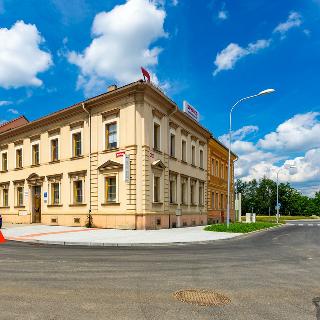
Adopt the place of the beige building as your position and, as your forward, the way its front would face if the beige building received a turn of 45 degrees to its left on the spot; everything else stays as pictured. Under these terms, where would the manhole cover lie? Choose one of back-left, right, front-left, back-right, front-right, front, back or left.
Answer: front

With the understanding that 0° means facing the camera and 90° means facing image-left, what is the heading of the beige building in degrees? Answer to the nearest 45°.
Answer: approximately 45°
